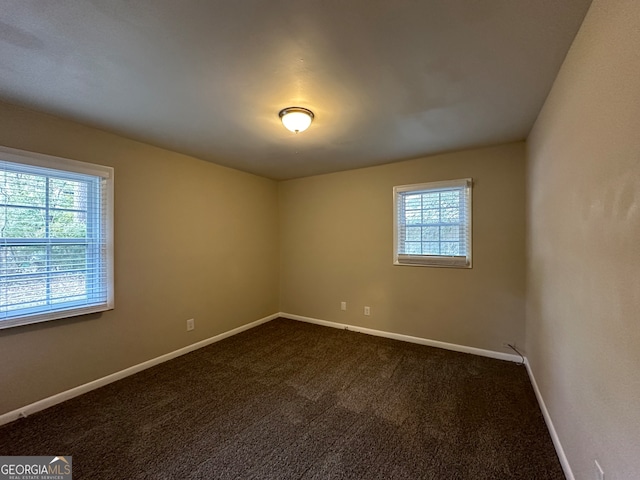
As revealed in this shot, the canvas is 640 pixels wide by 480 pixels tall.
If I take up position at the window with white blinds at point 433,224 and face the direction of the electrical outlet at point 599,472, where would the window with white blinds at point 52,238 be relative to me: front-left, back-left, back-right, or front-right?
front-right

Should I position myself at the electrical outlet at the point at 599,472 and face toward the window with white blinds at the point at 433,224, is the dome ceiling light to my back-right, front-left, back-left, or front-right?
front-left

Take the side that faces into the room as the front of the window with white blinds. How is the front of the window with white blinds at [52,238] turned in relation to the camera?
facing the viewer and to the right of the viewer

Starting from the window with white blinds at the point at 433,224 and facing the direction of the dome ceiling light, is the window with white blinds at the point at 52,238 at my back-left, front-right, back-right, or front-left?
front-right

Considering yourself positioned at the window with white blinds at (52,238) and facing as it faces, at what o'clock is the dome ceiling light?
The dome ceiling light is roughly at 12 o'clock from the window with white blinds.

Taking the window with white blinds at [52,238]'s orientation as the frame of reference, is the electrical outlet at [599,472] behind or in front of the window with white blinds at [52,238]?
in front
